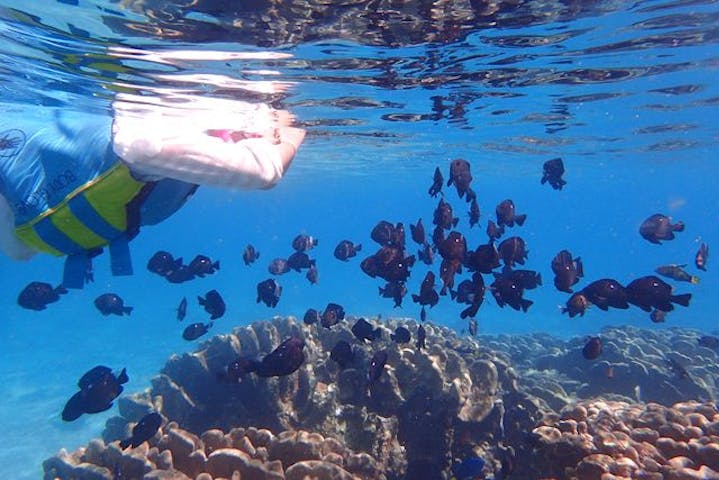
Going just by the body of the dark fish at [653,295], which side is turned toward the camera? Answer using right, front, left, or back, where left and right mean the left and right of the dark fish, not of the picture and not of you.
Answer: left

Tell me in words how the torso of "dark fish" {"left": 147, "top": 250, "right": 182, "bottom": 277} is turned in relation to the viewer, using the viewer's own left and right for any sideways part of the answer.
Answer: facing to the left of the viewer

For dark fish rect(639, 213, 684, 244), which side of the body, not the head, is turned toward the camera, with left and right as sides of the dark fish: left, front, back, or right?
left

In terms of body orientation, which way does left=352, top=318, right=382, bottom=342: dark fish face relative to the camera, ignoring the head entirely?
to the viewer's left

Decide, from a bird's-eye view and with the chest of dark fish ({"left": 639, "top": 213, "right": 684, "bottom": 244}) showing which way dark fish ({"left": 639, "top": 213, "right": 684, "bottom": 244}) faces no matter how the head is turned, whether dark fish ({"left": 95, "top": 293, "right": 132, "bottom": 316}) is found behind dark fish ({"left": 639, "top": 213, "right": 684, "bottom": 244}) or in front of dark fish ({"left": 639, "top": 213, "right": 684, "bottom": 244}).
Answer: in front

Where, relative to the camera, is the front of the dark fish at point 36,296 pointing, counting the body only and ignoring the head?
to the viewer's left
